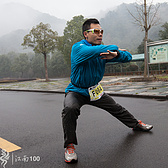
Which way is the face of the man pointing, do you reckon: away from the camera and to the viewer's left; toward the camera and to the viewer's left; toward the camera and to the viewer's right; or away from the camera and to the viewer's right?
toward the camera and to the viewer's right

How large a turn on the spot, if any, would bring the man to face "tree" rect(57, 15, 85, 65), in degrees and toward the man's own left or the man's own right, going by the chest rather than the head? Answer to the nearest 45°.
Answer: approximately 135° to the man's own left

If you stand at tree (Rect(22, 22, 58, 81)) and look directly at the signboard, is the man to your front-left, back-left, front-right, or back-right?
front-right

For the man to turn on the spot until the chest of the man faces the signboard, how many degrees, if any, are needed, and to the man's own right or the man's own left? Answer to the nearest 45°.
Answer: approximately 135° to the man's own left

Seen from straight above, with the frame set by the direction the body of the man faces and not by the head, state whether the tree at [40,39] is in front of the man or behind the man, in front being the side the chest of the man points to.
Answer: behind
